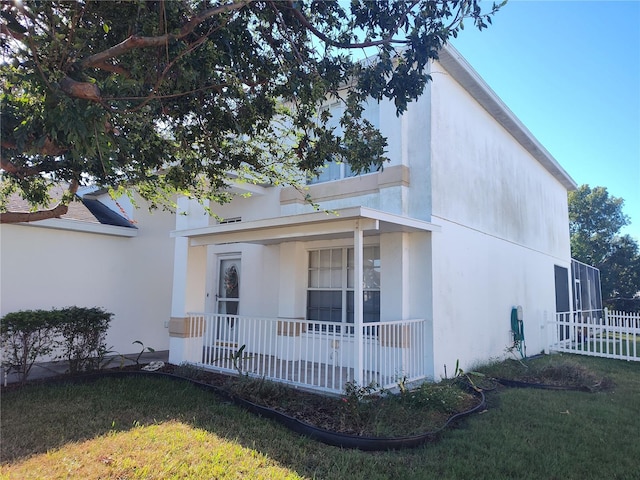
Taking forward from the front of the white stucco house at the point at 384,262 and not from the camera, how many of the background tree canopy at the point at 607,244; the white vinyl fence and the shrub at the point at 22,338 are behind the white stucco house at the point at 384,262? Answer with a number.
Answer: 2

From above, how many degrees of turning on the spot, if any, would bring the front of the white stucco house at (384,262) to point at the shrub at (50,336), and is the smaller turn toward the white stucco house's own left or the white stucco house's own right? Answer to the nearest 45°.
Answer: approximately 45° to the white stucco house's own right

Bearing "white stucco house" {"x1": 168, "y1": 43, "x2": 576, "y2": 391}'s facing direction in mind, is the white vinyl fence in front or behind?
behind

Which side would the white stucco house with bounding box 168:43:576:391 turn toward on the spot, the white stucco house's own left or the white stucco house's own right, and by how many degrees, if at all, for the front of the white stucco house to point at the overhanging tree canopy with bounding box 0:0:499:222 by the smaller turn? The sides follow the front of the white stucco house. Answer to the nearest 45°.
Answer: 0° — it already faces it

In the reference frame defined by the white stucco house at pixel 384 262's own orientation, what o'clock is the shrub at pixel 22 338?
The shrub is roughly at 1 o'clock from the white stucco house.

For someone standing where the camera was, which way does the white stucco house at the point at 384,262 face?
facing the viewer and to the left of the viewer

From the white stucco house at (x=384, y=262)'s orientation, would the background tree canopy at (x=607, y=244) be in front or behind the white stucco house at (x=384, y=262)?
behind

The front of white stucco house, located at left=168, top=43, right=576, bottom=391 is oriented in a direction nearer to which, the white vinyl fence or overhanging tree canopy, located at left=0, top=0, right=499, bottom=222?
the overhanging tree canopy

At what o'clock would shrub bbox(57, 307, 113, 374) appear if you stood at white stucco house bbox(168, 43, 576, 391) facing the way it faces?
The shrub is roughly at 1 o'clock from the white stucco house.

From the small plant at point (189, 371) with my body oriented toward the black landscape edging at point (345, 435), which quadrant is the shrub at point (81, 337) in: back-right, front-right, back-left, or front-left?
back-right
